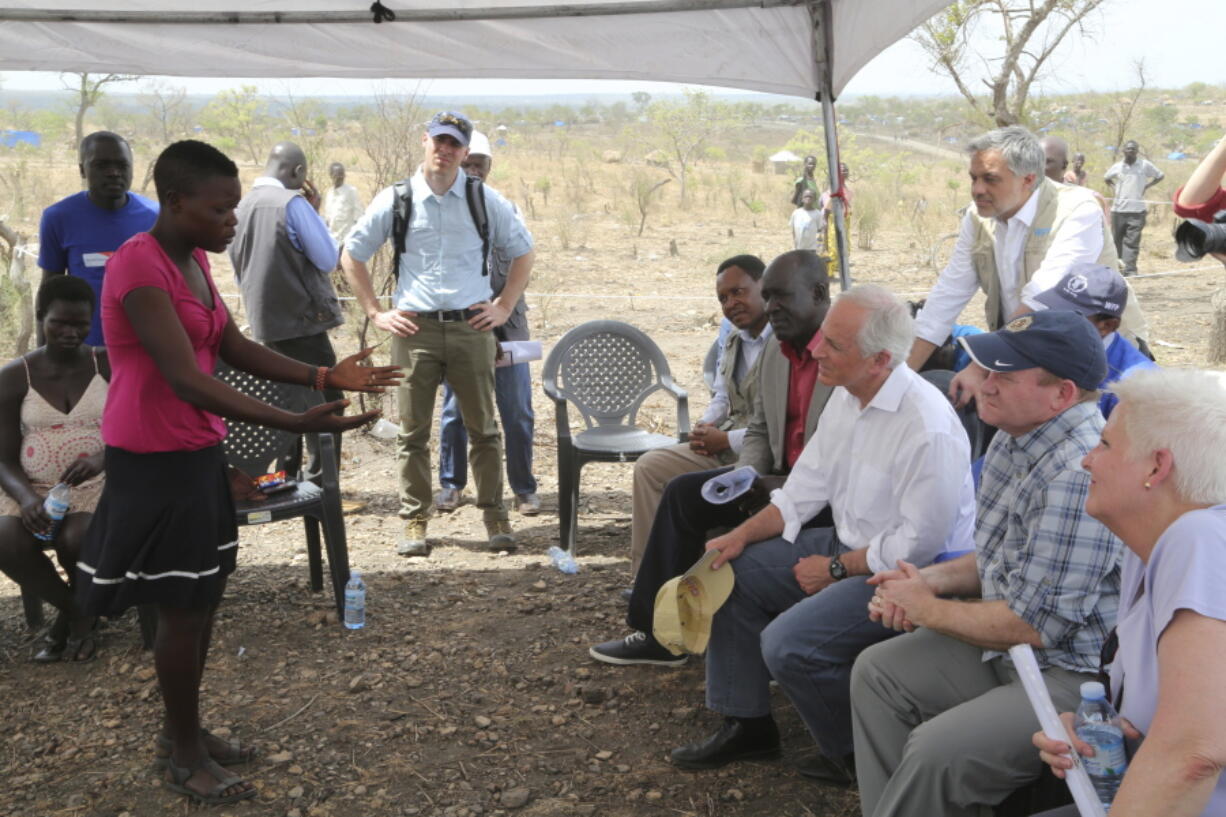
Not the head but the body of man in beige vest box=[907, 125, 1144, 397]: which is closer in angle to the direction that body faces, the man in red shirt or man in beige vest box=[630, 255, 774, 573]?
the man in red shirt

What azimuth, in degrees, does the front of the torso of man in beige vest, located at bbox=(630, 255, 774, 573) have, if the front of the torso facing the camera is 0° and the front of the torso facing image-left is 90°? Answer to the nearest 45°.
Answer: approximately 45°

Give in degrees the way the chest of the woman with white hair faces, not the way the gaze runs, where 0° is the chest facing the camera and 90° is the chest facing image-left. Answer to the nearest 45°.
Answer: approximately 90°

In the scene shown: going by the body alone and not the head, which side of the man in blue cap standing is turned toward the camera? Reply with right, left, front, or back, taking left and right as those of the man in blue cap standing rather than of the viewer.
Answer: front

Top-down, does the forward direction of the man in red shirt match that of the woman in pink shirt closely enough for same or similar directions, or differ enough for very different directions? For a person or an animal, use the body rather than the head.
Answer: very different directions

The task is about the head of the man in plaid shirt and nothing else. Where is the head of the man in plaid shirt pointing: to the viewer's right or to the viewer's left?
to the viewer's left

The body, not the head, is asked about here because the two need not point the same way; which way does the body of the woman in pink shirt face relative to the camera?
to the viewer's right

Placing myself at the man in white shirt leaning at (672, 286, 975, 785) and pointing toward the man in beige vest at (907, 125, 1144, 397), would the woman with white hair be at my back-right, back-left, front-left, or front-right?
back-right

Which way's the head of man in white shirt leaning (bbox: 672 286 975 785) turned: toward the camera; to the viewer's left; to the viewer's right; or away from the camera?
to the viewer's left

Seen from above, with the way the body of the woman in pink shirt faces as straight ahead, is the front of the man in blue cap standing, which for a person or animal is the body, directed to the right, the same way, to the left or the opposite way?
to the right

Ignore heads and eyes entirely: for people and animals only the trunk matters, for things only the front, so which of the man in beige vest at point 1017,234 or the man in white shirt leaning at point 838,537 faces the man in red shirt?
the man in beige vest
